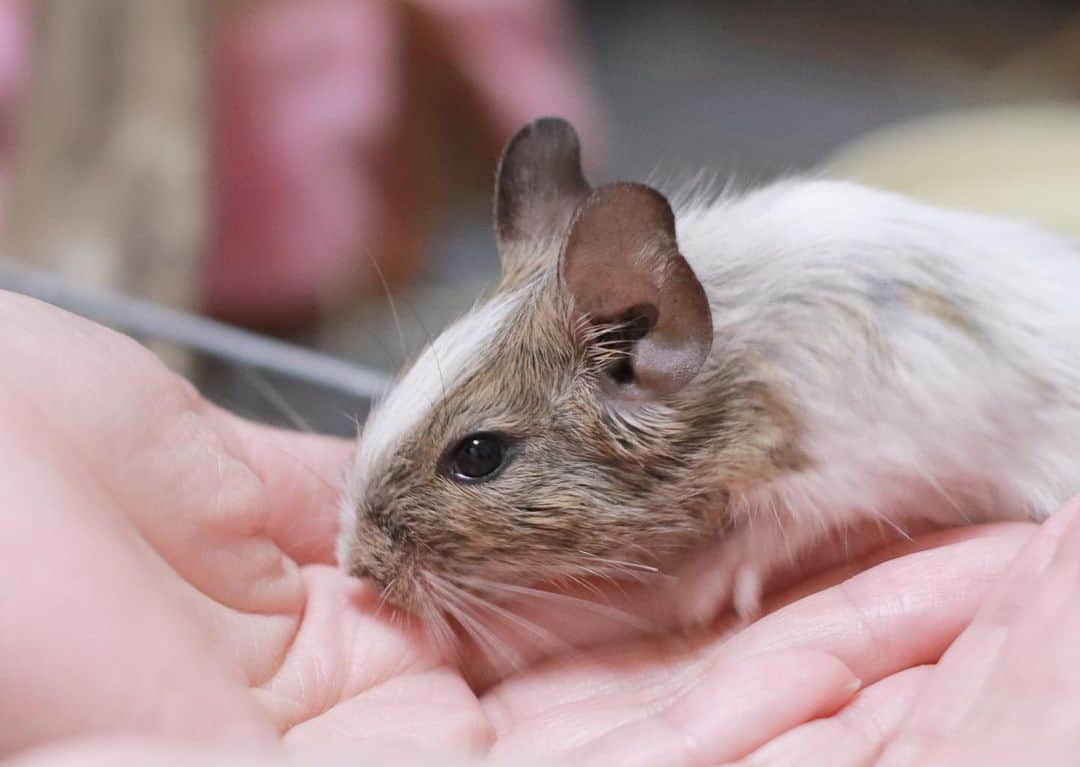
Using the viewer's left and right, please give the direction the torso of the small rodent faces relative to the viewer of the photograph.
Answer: facing to the left of the viewer
